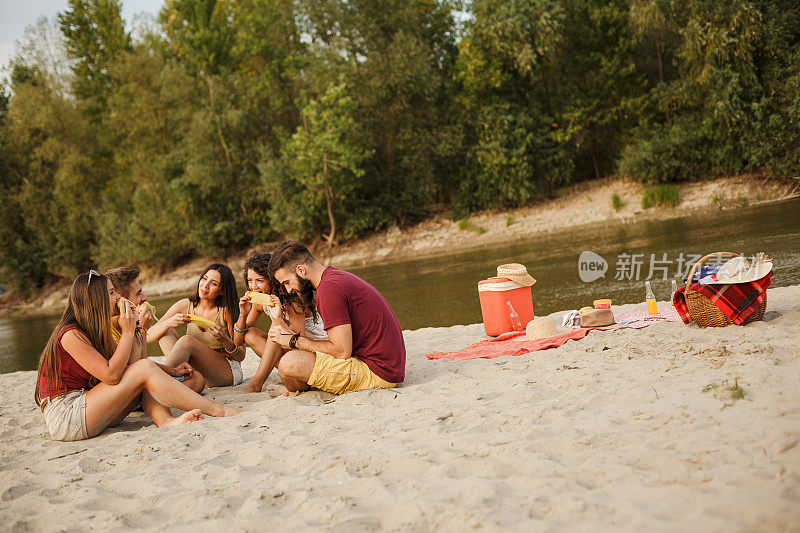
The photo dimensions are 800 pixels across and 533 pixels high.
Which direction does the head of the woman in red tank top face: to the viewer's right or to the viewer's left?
to the viewer's right

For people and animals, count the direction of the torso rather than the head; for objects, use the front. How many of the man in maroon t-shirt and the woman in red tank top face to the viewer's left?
1

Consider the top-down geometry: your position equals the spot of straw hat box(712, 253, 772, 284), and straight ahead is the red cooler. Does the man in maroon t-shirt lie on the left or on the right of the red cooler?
left

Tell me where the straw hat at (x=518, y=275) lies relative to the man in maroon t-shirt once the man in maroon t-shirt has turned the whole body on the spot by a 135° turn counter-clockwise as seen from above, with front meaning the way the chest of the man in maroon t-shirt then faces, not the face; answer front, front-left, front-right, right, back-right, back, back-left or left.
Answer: left

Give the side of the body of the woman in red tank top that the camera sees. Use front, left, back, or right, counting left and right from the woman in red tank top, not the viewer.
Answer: right

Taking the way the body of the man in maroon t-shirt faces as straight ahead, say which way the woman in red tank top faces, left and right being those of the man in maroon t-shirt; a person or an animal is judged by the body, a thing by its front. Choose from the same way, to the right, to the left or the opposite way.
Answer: the opposite way

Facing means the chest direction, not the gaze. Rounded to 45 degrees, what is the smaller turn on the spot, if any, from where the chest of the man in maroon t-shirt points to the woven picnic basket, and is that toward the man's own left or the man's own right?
approximately 180°

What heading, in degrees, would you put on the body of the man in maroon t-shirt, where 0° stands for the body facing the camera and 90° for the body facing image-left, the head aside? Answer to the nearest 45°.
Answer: approximately 90°

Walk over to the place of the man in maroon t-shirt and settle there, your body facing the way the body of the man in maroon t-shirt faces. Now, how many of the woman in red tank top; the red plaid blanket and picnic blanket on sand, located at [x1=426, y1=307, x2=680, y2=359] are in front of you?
1

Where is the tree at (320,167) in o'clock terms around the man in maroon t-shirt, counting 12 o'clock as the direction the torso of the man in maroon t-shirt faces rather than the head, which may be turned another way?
The tree is roughly at 3 o'clock from the man in maroon t-shirt.

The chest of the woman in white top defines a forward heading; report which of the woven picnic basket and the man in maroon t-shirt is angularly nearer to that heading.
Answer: the man in maroon t-shirt

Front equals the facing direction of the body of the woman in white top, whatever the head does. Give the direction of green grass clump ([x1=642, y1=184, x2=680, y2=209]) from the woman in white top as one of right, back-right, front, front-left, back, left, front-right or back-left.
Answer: back

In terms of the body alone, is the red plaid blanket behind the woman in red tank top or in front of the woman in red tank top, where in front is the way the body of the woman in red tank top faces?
in front

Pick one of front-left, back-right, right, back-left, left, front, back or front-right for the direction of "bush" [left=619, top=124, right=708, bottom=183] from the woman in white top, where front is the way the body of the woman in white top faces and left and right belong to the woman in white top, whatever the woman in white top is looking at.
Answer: back

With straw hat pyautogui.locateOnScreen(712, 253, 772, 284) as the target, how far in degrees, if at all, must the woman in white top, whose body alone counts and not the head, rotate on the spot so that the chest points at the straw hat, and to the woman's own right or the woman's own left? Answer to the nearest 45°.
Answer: approximately 135° to the woman's own left

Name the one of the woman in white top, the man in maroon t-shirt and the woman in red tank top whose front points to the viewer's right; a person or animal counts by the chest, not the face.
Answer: the woman in red tank top
